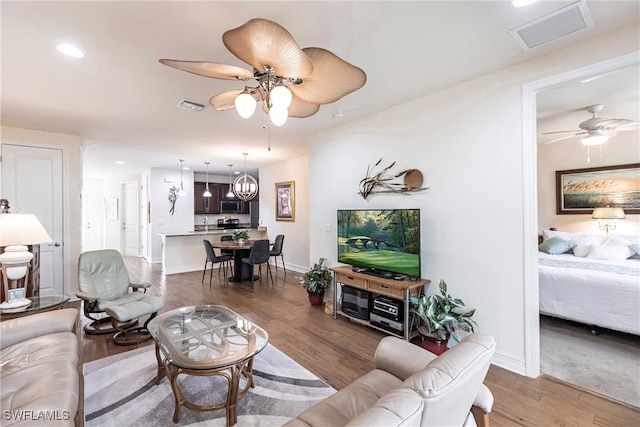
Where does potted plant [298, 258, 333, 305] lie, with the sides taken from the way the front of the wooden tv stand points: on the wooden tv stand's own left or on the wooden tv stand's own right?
on the wooden tv stand's own right

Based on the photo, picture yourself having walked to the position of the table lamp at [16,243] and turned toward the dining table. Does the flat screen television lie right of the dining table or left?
right

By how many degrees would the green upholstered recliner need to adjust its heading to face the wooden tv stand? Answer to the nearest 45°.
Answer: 0° — it already faces it

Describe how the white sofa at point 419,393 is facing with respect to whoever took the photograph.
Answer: facing away from the viewer and to the left of the viewer

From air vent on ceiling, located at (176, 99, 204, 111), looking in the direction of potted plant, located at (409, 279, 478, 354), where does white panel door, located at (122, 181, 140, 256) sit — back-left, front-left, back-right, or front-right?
back-left

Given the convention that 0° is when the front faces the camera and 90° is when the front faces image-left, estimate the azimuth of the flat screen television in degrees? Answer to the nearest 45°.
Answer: approximately 45°

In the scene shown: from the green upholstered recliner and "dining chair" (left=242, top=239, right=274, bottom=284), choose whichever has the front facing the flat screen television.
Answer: the green upholstered recliner
